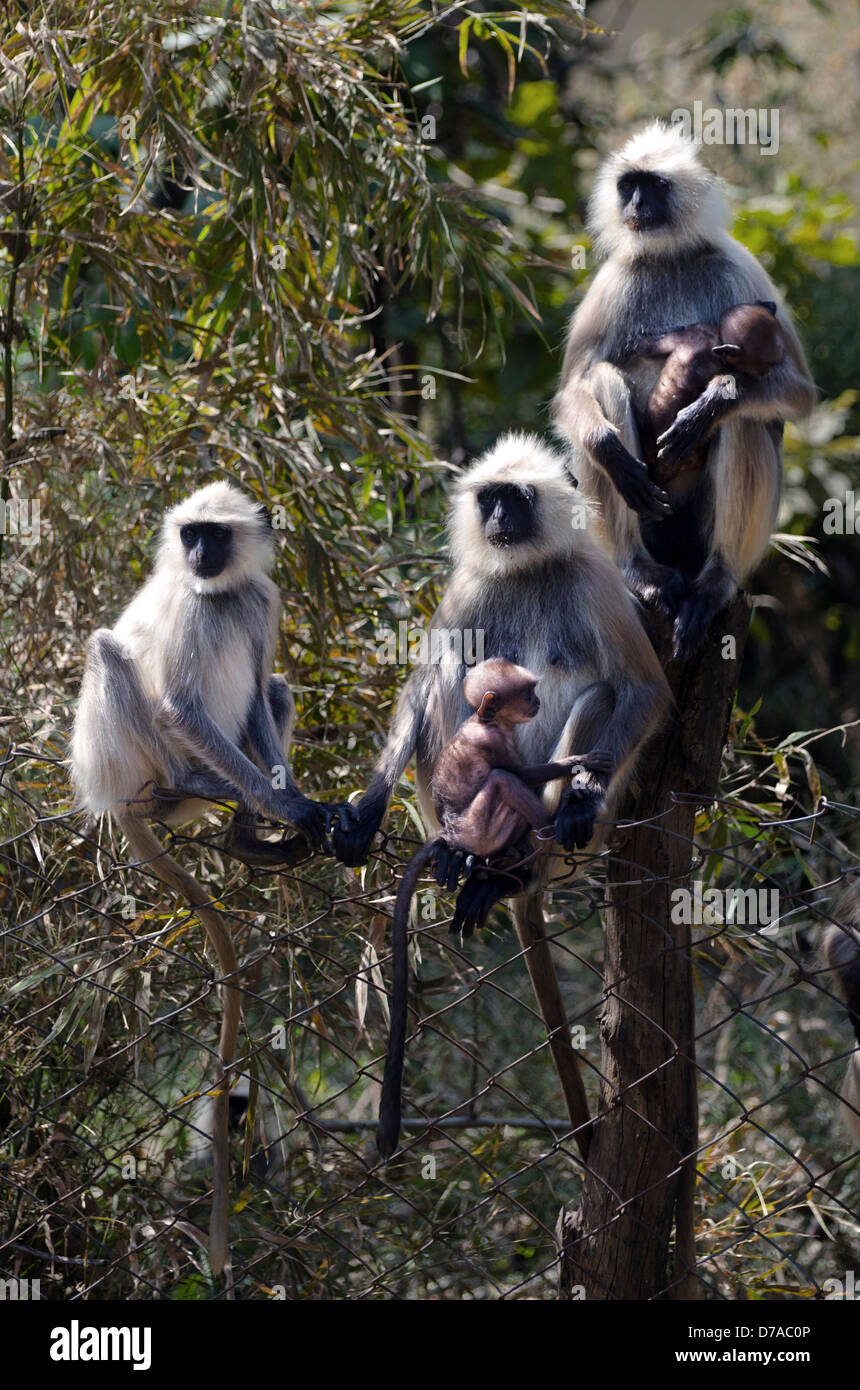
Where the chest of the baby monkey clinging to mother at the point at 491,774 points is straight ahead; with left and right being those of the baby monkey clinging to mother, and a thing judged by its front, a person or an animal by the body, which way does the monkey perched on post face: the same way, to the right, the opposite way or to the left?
to the right

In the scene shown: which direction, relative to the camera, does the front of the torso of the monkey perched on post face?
toward the camera

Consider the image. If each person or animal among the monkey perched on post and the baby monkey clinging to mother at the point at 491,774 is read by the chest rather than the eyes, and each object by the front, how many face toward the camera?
1

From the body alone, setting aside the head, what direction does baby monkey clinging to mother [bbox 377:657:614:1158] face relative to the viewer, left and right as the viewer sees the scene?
facing to the right of the viewer

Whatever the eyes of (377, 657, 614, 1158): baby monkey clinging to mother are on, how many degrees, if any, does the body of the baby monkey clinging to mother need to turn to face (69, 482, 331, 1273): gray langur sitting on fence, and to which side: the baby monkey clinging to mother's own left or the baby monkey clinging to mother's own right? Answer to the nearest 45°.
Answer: approximately 135° to the baby monkey clinging to mother's own left

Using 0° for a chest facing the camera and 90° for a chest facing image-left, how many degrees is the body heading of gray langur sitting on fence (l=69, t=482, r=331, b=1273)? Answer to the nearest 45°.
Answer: approximately 315°
